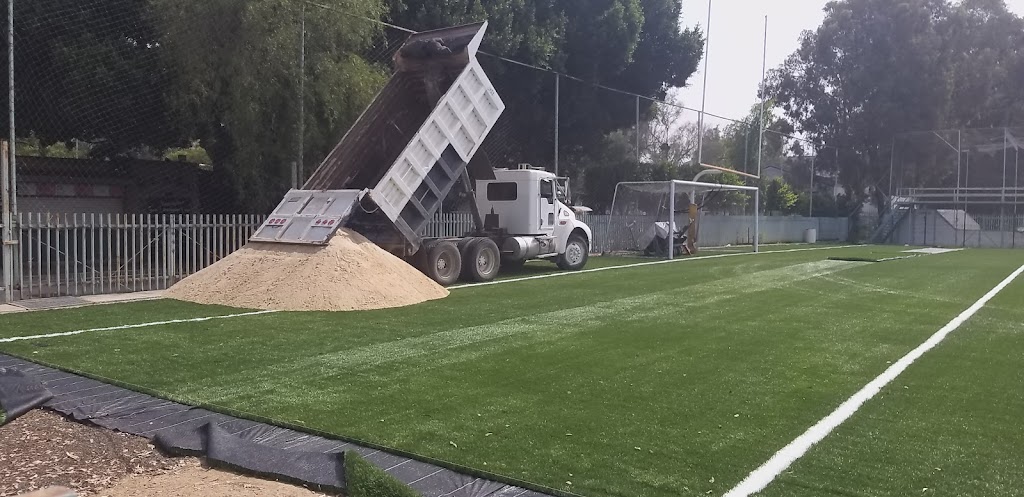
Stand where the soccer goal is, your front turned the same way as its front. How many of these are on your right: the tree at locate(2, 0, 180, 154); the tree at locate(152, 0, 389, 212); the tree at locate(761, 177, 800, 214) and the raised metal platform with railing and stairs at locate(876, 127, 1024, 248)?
2

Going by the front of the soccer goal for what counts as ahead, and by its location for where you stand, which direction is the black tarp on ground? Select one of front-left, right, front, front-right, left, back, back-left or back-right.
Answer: front-right

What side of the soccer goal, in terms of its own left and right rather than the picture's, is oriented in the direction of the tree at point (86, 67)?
right

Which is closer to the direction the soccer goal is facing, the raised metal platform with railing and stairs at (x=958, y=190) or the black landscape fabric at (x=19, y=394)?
the black landscape fabric

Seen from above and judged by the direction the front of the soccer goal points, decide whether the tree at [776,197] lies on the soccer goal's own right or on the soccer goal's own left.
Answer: on the soccer goal's own left

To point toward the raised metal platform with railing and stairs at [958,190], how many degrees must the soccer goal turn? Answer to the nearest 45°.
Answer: approximately 90° to its left

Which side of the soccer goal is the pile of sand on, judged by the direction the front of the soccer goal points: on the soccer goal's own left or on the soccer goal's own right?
on the soccer goal's own right

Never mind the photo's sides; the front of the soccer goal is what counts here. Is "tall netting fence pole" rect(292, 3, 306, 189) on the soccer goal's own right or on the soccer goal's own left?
on the soccer goal's own right

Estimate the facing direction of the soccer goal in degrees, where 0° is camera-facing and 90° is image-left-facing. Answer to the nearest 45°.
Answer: approximately 315°

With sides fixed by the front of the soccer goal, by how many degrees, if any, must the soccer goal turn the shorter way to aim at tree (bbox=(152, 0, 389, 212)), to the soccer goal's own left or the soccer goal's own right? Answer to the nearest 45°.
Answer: approximately 90° to the soccer goal's own right

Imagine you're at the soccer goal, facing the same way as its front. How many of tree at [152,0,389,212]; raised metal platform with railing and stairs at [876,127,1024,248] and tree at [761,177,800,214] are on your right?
1

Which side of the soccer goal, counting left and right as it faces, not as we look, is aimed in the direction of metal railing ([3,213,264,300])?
right

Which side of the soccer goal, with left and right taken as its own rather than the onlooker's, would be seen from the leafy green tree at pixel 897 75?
left
